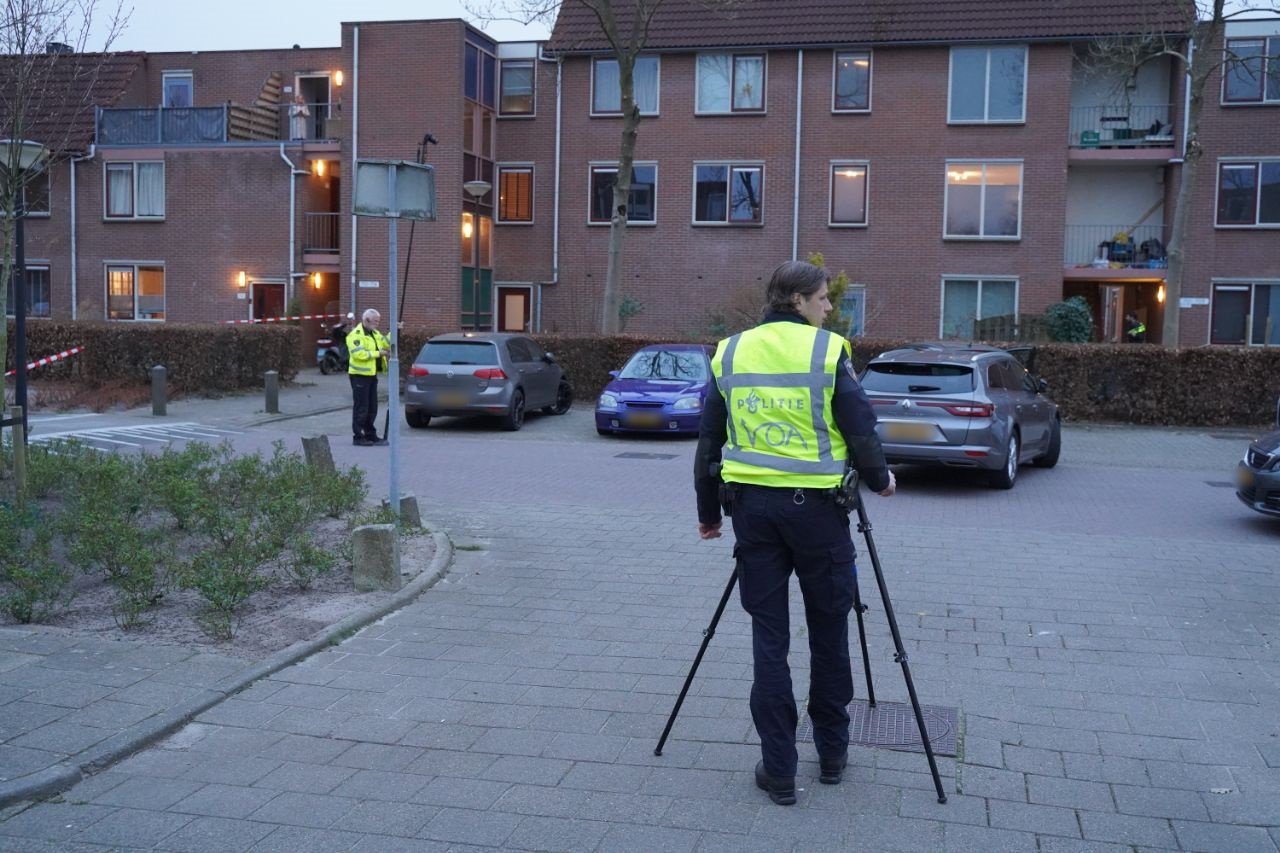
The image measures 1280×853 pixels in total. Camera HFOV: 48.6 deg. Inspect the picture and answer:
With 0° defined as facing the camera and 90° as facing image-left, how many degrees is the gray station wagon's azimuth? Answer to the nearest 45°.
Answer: approximately 225°

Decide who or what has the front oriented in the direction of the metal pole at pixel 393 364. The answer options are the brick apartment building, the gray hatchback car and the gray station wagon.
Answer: the brick apartment building

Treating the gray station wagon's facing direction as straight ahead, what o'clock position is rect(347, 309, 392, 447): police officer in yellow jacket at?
The police officer in yellow jacket is roughly at 8 o'clock from the gray station wagon.

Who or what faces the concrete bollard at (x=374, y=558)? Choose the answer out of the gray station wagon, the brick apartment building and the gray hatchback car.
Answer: the brick apartment building

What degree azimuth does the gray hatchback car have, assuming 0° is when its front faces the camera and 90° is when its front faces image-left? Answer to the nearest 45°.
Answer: approximately 225°

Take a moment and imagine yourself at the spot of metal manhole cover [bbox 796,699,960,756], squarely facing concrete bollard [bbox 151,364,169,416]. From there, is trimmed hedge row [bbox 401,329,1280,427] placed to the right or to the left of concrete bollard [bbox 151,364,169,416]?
right

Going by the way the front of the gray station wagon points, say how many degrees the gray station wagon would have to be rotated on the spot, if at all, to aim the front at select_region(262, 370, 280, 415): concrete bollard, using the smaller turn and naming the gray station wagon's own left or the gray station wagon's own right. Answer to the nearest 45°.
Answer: approximately 90° to the gray station wagon's own left

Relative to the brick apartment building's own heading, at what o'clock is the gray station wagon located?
The gray station wagon is roughly at 12 o'clock from the brick apartment building.

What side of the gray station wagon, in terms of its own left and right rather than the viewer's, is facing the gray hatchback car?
left

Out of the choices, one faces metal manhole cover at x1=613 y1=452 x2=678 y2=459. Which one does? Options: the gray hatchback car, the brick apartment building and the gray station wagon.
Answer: the brick apartment building

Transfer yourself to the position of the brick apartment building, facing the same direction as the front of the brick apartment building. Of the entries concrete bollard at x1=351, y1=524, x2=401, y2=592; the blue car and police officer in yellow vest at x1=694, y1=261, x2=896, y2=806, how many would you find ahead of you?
3
